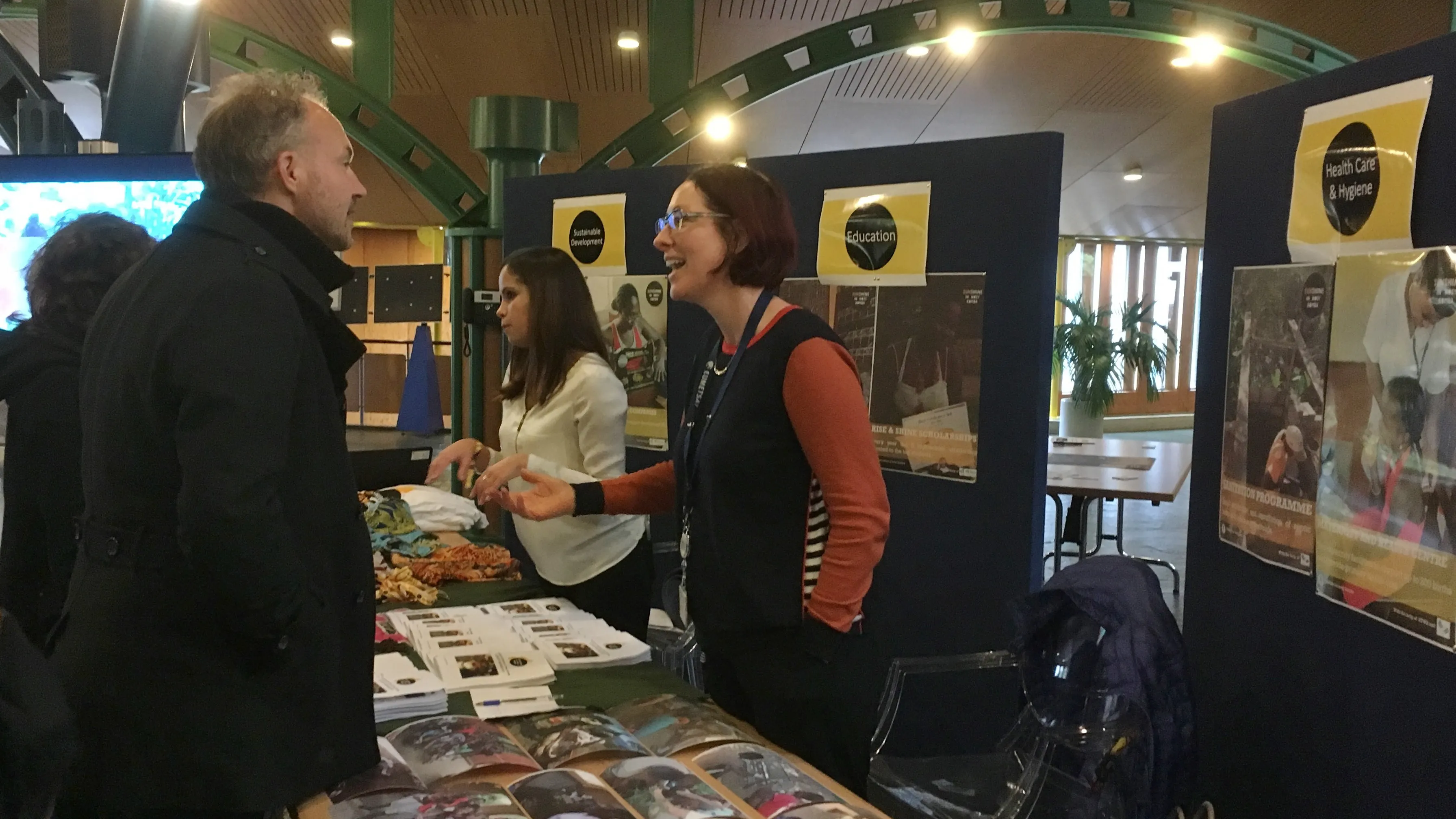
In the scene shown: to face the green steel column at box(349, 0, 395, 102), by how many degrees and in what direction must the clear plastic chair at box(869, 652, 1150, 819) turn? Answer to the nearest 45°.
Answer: approximately 90° to its right

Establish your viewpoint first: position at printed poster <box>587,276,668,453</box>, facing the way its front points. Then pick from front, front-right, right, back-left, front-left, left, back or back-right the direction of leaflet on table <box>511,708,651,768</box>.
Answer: front

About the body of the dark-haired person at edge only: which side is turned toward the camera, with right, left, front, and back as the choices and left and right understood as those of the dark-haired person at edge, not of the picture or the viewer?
back

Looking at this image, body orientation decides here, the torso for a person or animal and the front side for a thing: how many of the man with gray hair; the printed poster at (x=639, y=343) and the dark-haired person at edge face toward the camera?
1

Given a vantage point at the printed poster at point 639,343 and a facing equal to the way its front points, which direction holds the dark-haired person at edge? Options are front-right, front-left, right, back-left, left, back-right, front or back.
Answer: front-right

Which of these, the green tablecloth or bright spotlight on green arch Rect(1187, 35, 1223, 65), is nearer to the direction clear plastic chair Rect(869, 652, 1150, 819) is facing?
the green tablecloth

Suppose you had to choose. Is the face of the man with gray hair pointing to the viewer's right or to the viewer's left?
to the viewer's right

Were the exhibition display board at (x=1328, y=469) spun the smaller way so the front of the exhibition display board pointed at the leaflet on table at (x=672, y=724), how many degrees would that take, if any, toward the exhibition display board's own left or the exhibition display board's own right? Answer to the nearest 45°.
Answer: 0° — it already faces it

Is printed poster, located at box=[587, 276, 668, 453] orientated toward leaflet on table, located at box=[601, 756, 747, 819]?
yes

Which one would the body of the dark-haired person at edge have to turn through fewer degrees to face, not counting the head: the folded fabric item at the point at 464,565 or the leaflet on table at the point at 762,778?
the folded fabric item

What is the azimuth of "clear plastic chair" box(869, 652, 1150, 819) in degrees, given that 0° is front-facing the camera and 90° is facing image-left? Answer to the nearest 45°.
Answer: approximately 45°

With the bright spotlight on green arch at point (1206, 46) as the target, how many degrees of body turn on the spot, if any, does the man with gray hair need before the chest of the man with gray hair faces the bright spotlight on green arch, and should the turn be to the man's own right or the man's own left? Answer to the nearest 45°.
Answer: approximately 45° to the man's own left

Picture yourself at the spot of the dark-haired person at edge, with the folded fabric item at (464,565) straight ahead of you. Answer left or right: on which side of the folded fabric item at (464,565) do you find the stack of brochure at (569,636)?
right

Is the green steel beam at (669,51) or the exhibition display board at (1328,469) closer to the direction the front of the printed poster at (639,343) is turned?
the exhibition display board

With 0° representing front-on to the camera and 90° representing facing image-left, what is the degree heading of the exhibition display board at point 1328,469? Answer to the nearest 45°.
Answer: approximately 45°

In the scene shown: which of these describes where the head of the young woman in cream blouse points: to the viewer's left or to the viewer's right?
to the viewer's left

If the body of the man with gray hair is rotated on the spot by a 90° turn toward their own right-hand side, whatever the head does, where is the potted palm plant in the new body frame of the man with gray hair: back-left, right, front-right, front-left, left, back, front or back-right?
back-left

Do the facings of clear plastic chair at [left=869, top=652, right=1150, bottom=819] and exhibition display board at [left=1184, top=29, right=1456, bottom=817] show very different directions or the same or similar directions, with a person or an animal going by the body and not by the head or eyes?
same or similar directions

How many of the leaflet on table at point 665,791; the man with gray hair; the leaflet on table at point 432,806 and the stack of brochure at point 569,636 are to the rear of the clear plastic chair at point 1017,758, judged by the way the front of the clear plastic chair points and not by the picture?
0

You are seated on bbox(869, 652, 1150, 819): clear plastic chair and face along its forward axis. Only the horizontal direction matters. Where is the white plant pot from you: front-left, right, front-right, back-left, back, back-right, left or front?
back-right

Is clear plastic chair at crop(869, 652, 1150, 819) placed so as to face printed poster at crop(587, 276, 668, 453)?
no

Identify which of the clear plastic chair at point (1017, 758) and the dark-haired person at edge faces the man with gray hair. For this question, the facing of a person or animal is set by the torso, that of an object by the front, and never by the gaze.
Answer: the clear plastic chair

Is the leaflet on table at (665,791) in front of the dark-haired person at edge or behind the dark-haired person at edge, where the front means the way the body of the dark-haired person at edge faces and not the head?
behind

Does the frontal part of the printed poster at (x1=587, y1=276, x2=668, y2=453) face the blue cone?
no
